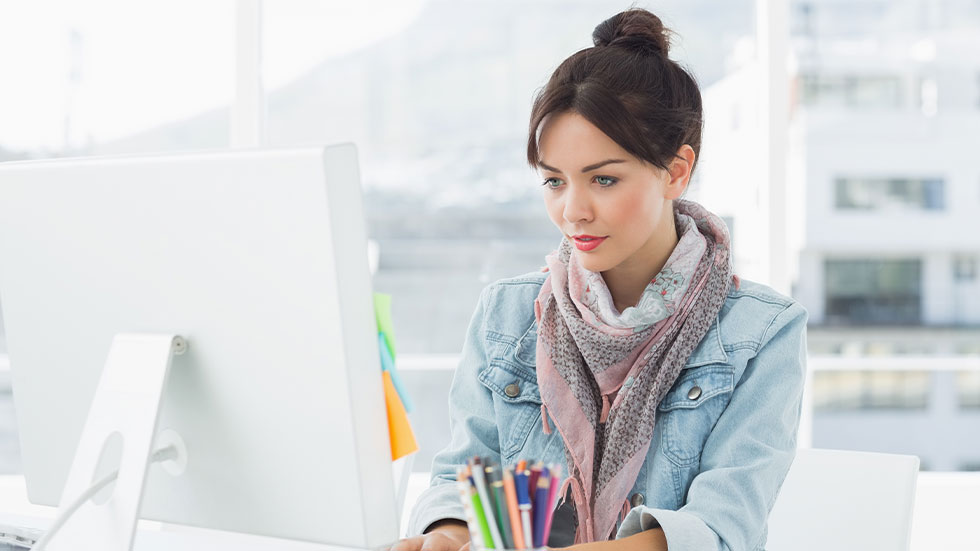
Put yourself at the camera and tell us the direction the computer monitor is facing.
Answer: facing away from the viewer and to the right of the viewer

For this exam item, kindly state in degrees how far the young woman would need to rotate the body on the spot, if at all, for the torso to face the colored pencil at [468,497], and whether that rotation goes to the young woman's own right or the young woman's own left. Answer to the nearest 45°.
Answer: approximately 45° to the young woman's own left

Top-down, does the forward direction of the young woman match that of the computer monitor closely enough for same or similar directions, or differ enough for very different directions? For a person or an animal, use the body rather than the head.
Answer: very different directions

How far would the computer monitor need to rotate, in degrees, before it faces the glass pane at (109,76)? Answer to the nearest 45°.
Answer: approximately 45° to its left

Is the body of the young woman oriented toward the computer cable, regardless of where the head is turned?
yes

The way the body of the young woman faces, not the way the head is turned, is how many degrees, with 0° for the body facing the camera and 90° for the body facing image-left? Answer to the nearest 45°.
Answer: approximately 45°
